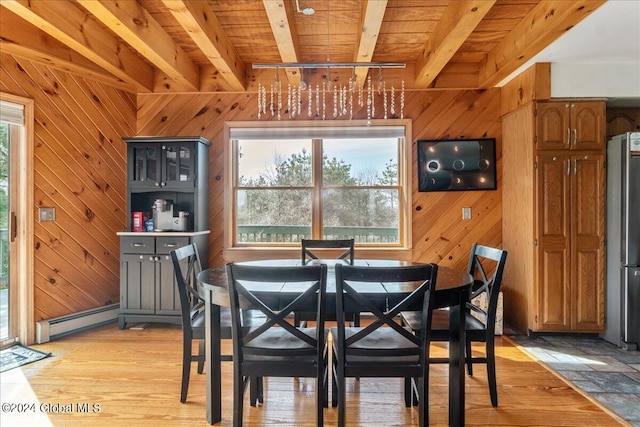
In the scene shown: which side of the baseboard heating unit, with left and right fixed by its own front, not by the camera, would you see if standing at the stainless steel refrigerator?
front

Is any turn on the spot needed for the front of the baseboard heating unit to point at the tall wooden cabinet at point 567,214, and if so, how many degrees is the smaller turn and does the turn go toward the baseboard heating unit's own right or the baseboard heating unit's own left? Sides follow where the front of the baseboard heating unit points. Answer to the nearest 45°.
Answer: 0° — it already faces it

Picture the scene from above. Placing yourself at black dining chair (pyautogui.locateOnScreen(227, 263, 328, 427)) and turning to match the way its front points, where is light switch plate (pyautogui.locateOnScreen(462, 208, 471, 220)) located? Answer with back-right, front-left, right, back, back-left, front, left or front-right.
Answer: front-right

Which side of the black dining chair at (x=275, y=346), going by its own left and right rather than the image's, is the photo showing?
back

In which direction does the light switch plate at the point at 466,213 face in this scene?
toward the camera

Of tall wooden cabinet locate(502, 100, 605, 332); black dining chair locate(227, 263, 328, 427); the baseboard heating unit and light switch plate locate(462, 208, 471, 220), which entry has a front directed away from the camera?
the black dining chair

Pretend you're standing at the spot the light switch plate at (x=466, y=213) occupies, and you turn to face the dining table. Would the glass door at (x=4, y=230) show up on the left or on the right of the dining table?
right

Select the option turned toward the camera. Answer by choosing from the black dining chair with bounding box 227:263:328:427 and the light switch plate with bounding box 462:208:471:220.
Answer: the light switch plate

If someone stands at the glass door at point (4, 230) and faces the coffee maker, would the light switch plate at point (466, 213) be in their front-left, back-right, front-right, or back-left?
front-right

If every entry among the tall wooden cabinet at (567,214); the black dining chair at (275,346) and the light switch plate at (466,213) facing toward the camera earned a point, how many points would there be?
2

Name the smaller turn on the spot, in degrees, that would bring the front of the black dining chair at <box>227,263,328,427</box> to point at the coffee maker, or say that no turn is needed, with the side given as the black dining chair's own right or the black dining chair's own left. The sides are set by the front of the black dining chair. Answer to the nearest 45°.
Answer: approximately 45° to the black dining chair's own left

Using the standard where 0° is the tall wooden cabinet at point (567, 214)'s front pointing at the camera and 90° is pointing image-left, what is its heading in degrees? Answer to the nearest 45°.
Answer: approximately 0°

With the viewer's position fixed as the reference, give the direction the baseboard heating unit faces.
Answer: facing the viewer and to the right of the viewer

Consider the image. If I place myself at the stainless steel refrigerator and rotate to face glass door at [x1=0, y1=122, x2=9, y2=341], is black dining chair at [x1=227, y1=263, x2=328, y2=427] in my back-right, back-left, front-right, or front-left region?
front-left

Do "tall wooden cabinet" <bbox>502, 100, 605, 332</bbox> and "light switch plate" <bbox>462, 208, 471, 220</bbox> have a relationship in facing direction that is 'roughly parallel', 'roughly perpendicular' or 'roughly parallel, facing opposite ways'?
roughly parallel

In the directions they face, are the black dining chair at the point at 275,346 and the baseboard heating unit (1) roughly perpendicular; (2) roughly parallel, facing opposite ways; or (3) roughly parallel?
roughly perpendicular

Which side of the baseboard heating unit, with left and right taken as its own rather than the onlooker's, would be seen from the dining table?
front
